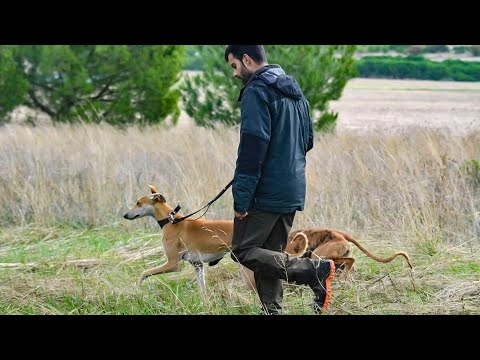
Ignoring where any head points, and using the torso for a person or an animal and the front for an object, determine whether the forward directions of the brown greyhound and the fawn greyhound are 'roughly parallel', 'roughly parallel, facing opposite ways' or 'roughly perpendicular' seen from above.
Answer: roughly parallel

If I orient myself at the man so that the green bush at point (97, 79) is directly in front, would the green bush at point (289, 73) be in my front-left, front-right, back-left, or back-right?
front-right

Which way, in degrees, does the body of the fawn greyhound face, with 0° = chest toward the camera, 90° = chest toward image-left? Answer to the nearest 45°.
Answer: approximately 90°

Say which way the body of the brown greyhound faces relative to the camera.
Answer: to the viewer's left

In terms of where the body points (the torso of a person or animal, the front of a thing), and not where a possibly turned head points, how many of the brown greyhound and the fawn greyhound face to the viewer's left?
2

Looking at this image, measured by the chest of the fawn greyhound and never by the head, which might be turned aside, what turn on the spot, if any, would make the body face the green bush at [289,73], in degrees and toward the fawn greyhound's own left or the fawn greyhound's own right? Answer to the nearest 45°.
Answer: approximately 90° to the fawn greyhound's own right

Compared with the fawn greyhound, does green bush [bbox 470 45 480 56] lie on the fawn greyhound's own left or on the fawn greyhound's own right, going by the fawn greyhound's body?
on the fawn greyhound's own right

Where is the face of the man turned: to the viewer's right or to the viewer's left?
to the viewer's left

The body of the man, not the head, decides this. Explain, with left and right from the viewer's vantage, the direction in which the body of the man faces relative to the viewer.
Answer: facing away from the viewer and to the left of the viewer

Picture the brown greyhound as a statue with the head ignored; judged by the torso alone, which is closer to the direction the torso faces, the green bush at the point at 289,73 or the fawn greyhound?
the fawn greyhound

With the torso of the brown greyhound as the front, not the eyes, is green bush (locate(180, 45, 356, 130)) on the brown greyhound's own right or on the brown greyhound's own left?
on the brown greyhound's own right

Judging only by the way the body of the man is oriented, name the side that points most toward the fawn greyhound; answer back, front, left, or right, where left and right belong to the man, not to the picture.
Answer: front

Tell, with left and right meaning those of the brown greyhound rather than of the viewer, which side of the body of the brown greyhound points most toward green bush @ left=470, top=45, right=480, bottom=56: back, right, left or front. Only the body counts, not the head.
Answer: right

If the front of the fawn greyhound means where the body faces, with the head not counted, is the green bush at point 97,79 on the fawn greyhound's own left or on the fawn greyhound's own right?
on the fawn greyhound's own right

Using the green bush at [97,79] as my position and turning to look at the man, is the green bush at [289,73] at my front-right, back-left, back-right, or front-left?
front-left
